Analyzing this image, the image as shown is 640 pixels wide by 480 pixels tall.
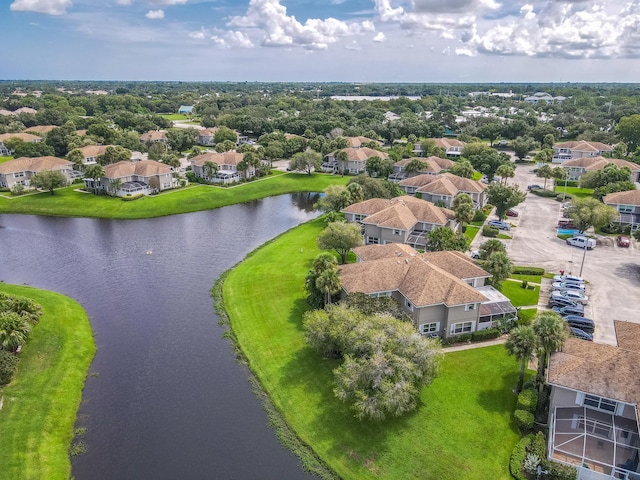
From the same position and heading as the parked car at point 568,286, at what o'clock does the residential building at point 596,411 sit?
The residential building is roughly at 9 o'clock from the parked car.

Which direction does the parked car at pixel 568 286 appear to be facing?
to the viewer's left

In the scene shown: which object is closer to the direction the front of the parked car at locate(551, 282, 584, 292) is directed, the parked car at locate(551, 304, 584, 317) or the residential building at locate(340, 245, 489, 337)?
the residential building

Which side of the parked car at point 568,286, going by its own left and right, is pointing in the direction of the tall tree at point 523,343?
left

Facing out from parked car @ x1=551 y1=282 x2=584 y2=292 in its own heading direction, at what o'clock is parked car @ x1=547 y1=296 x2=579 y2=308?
parked car @ x1=547 y1=296 x2=579 y2=308 is roughly at 9 o'clock from parked car @ x1=551 y1=282 x2=584 y2=292.

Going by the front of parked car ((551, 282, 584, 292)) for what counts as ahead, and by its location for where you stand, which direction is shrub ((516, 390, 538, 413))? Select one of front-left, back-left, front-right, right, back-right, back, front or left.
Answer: left

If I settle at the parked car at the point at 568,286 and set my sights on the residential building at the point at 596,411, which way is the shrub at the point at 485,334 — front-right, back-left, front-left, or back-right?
front-right

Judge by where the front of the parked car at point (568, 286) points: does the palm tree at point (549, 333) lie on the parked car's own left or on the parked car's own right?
on the parked car's own left

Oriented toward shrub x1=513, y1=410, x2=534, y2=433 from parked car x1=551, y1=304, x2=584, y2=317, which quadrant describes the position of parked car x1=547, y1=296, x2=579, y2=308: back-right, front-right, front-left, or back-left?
back-right

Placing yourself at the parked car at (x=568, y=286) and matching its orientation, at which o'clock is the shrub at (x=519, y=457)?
The shrub is roughly at 9 o'clock from the parked car.

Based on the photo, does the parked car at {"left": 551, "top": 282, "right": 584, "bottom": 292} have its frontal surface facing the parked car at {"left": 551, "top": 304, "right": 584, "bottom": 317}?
no

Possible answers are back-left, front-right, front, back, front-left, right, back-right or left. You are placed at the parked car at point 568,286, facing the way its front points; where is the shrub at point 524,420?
left

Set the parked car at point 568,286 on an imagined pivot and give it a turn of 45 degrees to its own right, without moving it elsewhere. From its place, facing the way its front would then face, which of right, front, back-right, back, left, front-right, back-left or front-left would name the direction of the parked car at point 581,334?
back-left

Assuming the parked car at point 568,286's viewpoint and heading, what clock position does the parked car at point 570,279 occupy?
the parked car at point 570,279 is roughly at 3 o'clock from the parked car at point 568,286.

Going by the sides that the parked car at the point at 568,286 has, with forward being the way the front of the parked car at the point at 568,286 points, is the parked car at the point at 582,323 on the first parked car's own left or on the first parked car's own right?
on the first parked car's own left
